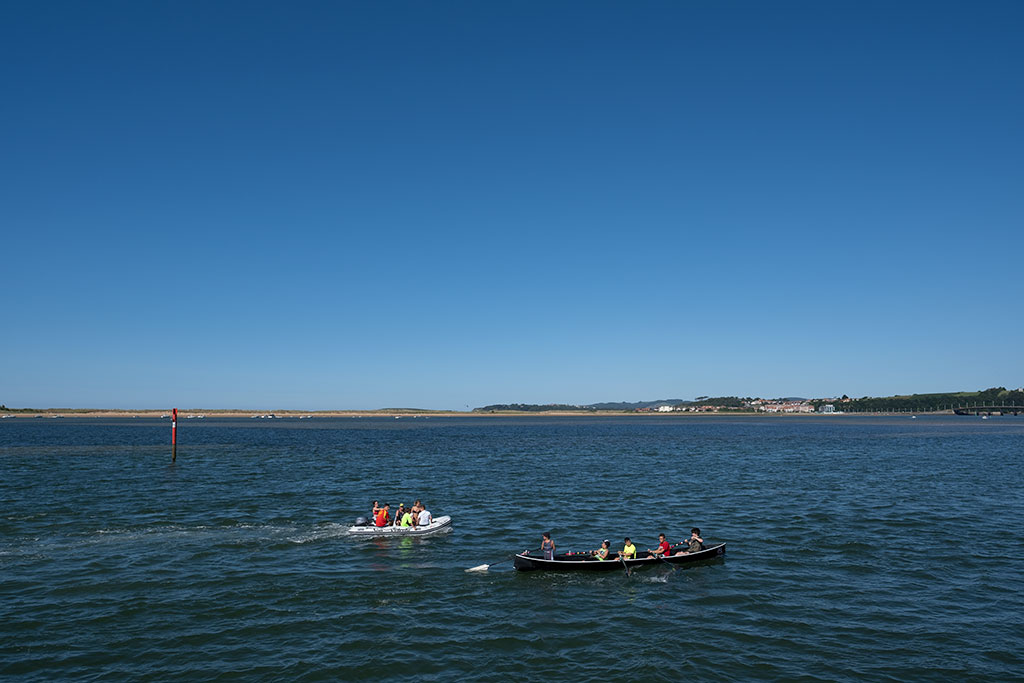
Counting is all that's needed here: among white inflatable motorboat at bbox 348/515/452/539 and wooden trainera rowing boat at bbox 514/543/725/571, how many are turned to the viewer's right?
2

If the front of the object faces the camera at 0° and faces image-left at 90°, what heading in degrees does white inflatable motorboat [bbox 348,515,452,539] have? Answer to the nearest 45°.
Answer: approximately 270°

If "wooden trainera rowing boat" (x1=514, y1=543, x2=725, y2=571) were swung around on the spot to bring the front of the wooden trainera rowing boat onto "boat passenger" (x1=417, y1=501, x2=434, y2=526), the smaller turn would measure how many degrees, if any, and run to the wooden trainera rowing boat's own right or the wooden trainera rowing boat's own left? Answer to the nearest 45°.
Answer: approximately 135° to the wooden trainera rowing boat's own left

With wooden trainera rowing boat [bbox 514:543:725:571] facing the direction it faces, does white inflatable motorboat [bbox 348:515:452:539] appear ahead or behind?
behind

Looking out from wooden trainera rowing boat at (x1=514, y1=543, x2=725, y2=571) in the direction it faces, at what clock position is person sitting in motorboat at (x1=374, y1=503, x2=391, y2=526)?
The person sitting in motorboat is roughly at 7 o'clock from the wooden trainera rowing boat.

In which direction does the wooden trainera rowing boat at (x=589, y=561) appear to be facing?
to the viewer's right
